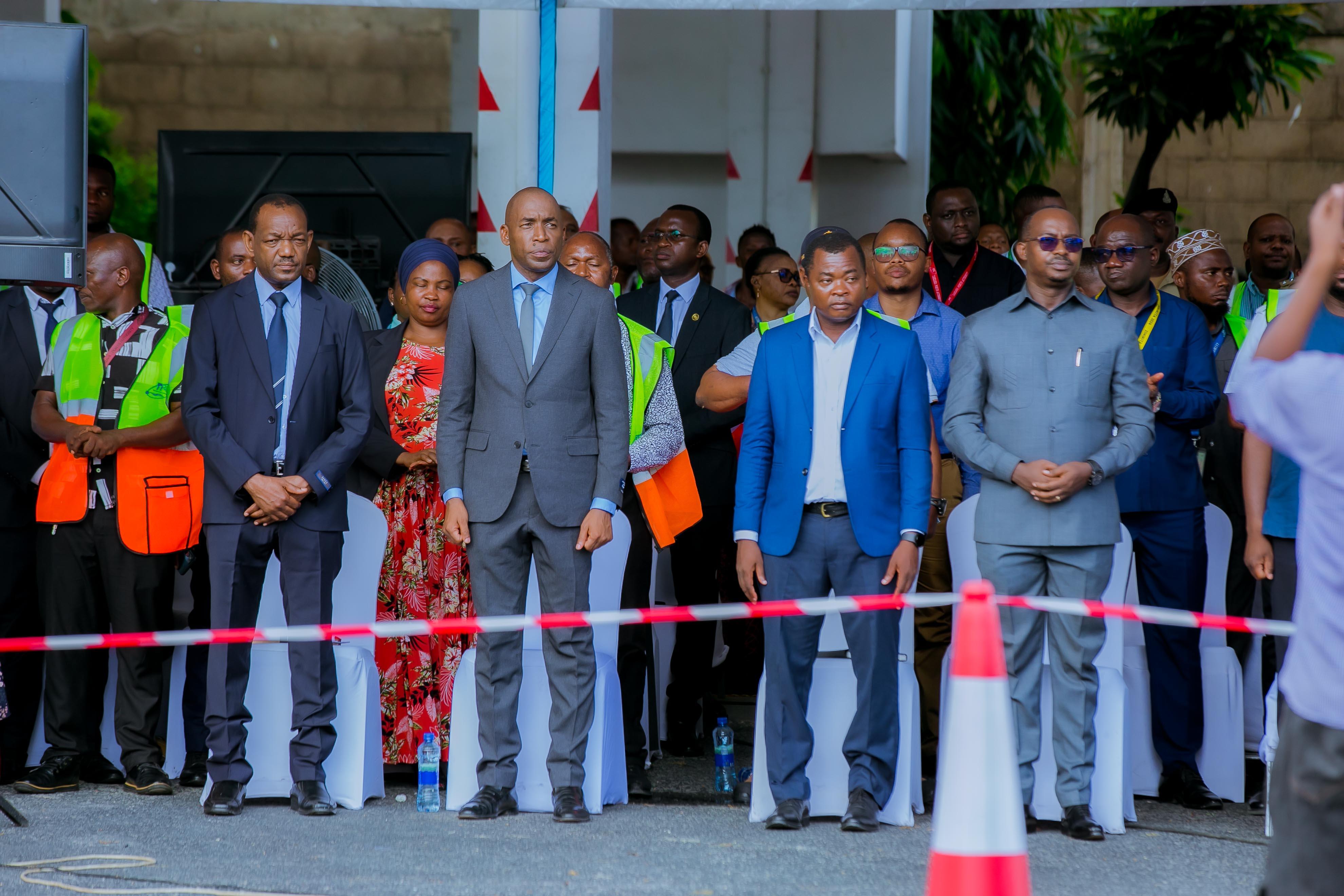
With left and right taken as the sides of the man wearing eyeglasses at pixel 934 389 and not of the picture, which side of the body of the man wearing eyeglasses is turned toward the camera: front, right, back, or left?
front

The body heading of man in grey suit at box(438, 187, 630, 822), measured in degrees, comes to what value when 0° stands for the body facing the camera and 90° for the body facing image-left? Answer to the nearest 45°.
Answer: approximately 0°

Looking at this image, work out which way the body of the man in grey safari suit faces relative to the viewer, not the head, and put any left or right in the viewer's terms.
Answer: facing the viewer

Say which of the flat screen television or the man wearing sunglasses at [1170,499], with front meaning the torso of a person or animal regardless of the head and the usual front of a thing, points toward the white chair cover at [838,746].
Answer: the man wearing sunglasses

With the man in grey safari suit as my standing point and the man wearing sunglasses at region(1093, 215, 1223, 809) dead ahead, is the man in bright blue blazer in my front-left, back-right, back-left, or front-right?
back-left

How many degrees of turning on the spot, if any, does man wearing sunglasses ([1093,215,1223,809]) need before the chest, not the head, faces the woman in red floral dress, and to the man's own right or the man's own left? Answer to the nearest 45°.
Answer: approximately 45° to the man's own right

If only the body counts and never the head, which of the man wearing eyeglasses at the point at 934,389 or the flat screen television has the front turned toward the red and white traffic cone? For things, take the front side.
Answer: the man wearing eyeglasses

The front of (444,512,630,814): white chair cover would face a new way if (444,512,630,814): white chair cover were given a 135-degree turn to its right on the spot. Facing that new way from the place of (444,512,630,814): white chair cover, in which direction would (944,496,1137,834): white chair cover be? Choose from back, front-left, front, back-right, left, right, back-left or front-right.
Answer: back-right

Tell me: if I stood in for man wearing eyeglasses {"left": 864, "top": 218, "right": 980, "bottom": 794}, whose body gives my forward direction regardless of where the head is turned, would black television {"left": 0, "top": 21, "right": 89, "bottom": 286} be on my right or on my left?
on my right

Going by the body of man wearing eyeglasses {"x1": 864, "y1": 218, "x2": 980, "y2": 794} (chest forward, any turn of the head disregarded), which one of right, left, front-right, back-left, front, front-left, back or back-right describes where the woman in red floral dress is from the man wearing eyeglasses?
right

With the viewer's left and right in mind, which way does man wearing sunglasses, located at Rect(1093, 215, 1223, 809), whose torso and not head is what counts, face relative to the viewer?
facing the viewer and to the left of the viewer

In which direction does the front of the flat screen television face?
away from the camera

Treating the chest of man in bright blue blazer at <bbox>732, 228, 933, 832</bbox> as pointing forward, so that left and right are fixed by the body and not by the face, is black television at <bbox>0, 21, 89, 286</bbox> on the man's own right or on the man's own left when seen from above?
on the man's own right
